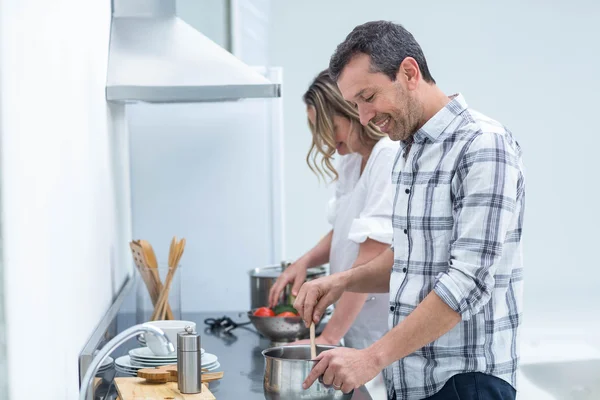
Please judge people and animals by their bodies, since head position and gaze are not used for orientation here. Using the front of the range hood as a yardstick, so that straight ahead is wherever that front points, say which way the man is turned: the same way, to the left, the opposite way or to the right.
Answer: the opposite way

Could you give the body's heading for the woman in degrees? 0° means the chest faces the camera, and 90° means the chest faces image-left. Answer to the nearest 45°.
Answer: approximately 45°

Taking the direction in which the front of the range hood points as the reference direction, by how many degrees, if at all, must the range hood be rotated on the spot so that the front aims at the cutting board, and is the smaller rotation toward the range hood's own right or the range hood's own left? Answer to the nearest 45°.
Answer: approximately 90° to the range hood's own right

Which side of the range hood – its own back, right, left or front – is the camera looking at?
right

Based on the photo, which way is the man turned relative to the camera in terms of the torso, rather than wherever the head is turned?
to the viewer's left

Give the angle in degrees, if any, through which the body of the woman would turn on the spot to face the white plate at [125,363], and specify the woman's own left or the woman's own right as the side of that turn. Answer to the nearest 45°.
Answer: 0° — they already face it

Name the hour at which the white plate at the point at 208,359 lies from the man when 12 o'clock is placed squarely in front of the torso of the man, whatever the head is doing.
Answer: The white plate is roughly at 1 o'clock from the man.

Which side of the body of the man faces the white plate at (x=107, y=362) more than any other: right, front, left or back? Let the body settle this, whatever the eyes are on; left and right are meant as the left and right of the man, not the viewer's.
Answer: front

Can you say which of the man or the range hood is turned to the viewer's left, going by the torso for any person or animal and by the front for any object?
the man

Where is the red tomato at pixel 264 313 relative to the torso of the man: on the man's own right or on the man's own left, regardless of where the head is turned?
on the man's own right

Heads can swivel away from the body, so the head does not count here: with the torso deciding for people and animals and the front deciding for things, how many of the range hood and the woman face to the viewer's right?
1

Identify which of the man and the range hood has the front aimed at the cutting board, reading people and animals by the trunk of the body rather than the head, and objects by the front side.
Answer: the man
